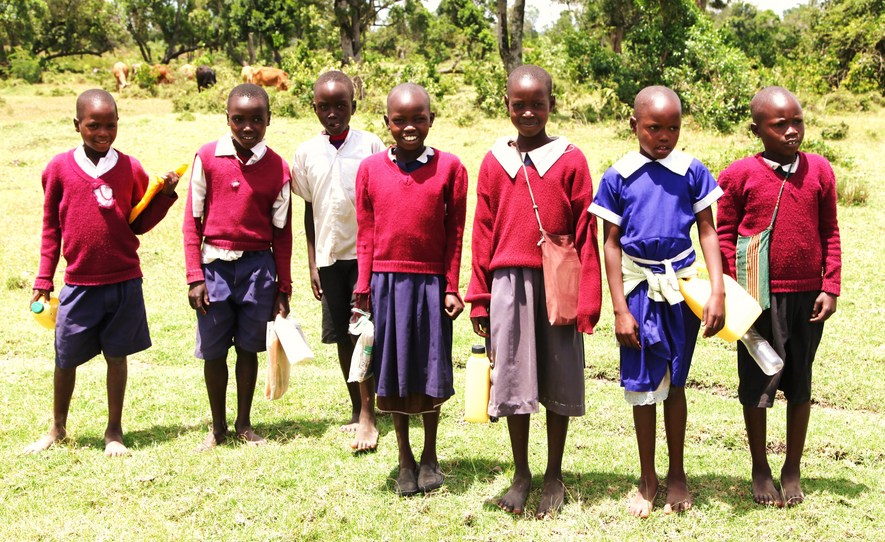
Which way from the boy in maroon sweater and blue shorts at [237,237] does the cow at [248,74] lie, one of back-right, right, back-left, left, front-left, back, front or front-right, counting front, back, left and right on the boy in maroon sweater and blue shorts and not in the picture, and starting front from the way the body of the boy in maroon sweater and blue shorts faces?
back

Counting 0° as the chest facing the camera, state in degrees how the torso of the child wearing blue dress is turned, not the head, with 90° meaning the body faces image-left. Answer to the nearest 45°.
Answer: approximately 0°

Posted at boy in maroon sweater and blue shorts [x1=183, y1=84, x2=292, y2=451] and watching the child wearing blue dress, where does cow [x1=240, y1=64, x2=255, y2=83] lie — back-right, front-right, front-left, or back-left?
back-left

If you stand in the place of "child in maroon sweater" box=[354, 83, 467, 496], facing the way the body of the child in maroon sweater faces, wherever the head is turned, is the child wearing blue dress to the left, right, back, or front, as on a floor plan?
left

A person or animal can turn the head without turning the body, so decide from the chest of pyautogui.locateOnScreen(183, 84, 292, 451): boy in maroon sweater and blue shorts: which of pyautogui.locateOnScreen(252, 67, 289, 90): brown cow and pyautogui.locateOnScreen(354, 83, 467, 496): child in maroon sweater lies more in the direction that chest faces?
the child in maroon sweater

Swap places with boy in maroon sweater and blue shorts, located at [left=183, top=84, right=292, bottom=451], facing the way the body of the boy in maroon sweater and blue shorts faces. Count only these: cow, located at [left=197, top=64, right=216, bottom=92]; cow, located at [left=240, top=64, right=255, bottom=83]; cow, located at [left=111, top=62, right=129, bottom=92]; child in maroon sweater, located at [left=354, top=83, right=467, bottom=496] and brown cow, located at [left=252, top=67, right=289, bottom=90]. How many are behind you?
4

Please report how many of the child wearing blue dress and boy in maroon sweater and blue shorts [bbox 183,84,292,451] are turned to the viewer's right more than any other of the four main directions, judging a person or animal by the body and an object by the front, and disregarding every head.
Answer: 0

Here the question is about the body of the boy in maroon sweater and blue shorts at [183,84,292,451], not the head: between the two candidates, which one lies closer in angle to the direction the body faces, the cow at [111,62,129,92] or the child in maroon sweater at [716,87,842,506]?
the child in maroon sweater

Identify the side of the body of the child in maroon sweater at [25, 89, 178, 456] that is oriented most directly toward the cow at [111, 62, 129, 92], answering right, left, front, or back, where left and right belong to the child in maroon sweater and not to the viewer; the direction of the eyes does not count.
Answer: back

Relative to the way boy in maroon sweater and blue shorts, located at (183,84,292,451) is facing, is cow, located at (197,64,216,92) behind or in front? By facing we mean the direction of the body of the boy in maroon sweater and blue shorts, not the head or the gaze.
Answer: behind

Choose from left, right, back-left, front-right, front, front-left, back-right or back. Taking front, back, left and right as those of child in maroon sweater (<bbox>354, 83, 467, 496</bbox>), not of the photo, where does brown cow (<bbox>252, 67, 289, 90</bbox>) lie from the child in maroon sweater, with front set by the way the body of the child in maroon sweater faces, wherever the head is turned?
back

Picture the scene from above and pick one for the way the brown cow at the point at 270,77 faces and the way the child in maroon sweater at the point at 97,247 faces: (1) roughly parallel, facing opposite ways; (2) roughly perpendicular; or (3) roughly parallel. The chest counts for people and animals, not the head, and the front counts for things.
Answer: roughly perpendicular
